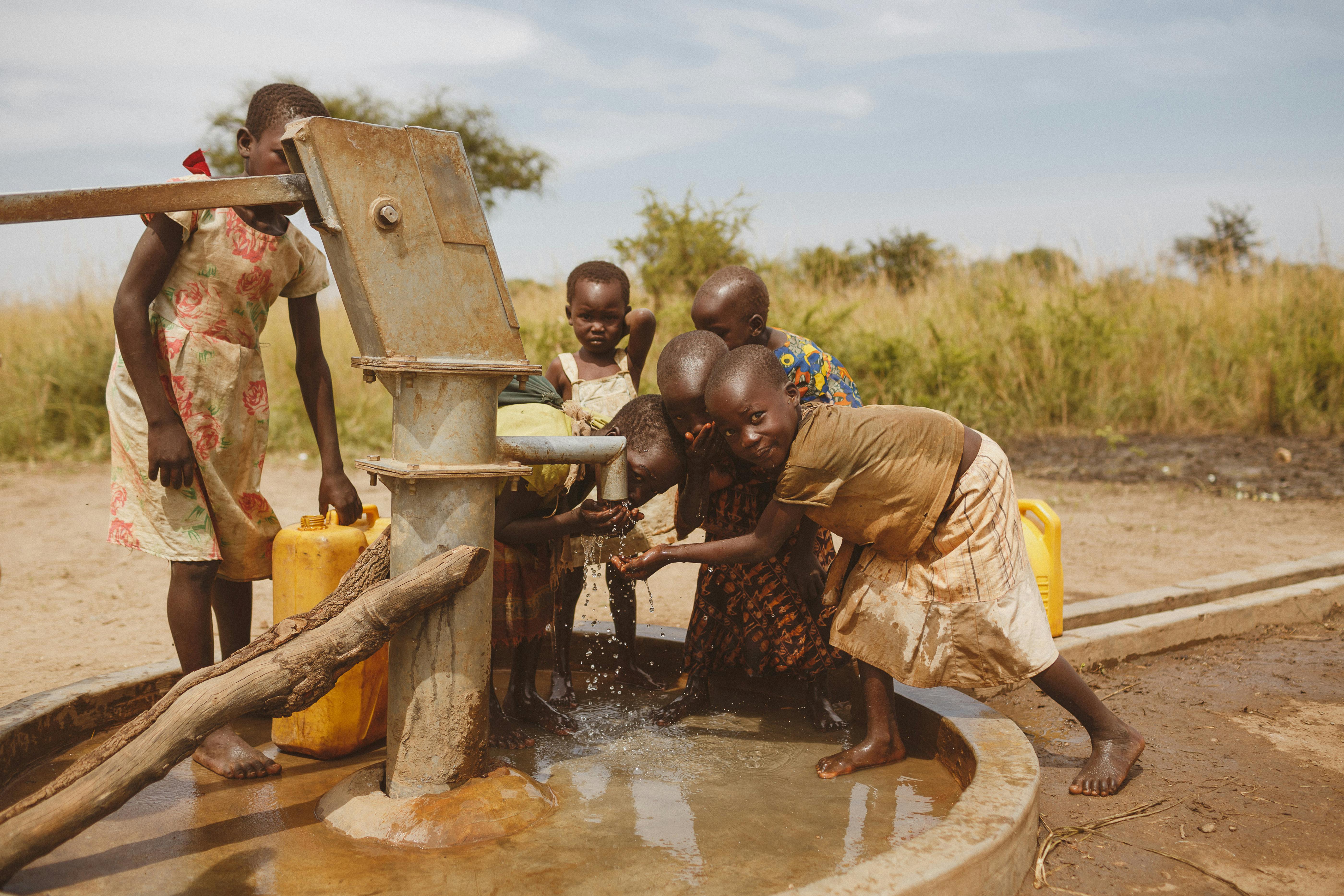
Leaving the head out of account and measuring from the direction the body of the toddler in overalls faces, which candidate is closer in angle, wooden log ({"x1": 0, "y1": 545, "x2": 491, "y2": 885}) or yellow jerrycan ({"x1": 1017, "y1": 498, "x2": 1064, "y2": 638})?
the wooden log

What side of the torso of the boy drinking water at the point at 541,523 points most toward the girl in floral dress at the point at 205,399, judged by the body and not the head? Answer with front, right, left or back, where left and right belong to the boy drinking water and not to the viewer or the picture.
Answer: back

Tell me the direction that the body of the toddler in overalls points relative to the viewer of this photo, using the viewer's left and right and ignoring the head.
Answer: facing the viewer

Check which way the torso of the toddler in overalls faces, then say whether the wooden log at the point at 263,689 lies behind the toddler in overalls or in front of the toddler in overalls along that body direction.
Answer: in front

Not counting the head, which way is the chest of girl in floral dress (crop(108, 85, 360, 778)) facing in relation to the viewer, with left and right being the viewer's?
facing the viewer and to the right of the viewer

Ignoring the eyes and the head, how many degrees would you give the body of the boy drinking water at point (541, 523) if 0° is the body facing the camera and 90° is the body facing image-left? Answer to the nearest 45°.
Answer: approximately 270°

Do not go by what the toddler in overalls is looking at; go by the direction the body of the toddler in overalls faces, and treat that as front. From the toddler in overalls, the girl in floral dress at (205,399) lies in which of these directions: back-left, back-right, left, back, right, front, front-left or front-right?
front-right

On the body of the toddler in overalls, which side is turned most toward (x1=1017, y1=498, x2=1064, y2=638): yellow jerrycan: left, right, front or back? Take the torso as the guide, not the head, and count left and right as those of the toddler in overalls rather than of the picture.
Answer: left

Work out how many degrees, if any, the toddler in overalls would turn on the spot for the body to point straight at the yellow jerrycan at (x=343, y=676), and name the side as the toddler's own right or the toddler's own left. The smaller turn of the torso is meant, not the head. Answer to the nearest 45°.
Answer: approximately 45° to the toddler's own right

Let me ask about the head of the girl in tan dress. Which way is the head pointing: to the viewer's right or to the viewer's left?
to the viewer's left
